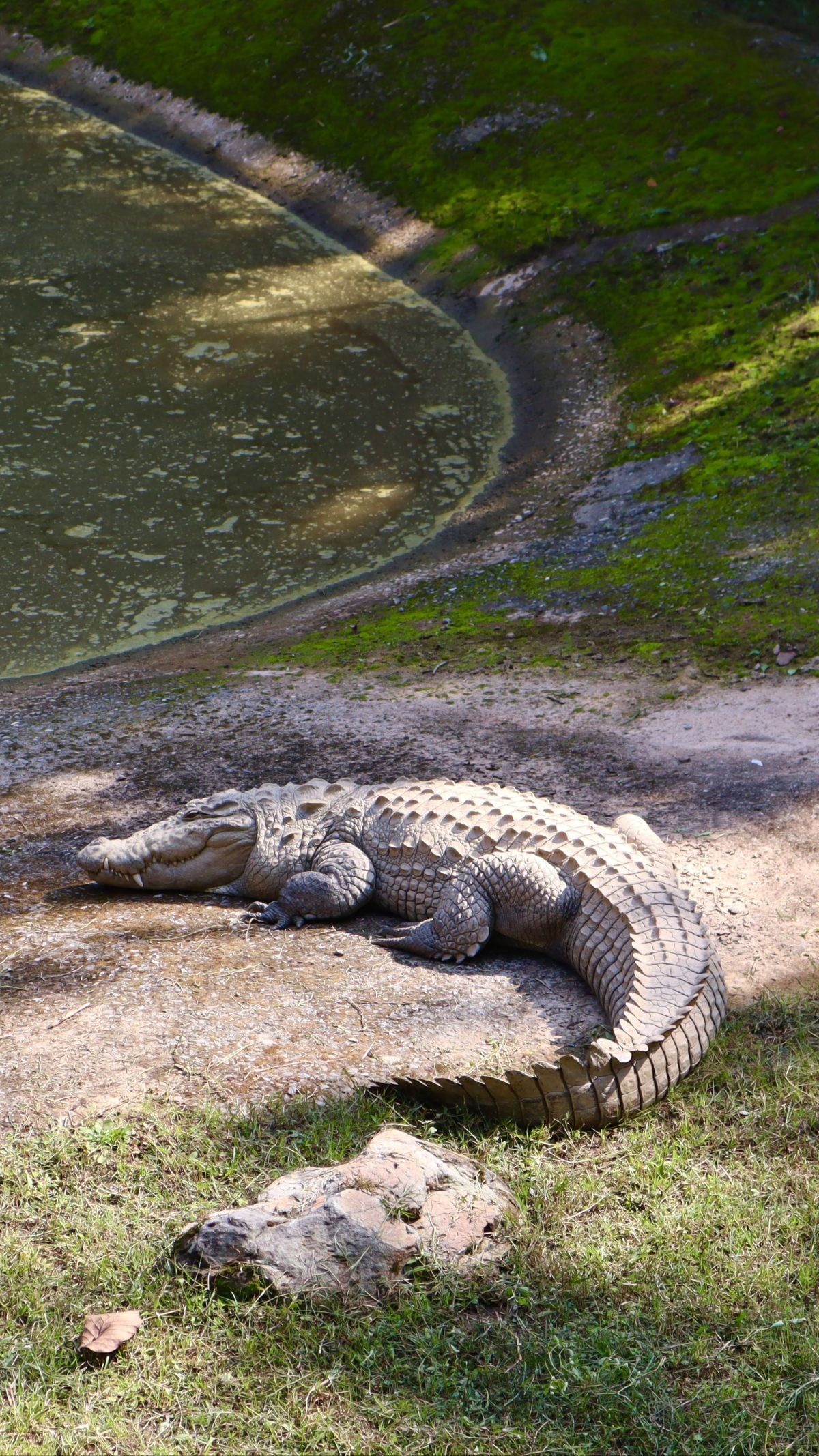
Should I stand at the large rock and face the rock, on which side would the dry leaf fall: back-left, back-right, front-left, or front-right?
back-left

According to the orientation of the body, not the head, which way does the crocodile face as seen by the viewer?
to the viewer's left

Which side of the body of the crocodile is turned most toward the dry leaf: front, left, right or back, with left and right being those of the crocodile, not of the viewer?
left
